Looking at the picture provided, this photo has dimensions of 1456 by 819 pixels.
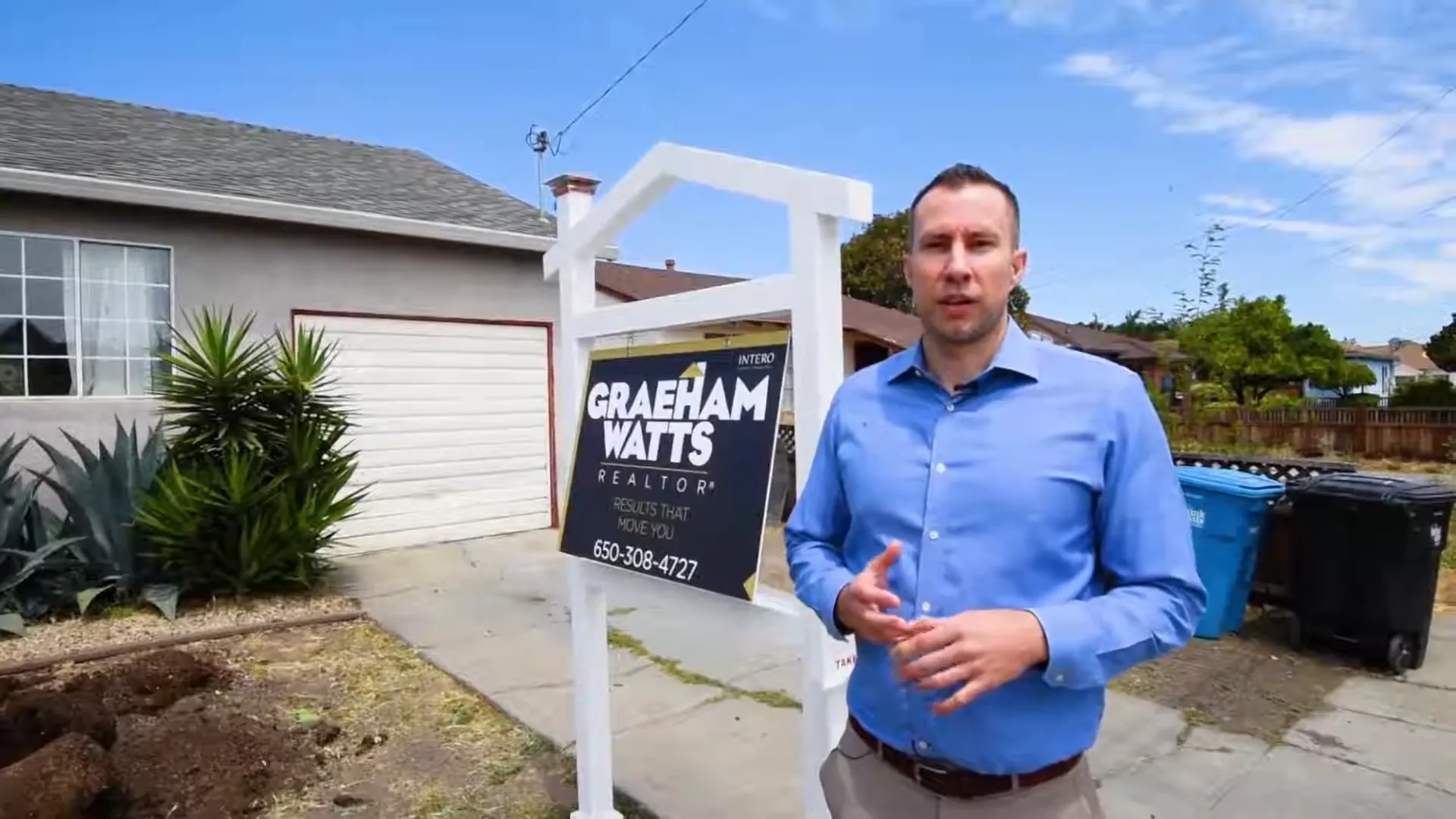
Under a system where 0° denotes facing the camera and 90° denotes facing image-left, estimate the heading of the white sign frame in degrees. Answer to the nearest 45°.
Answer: approximately 45°

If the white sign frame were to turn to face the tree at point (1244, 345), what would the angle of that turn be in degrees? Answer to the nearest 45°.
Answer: approximately 180°

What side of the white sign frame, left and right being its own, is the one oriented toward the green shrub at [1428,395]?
back

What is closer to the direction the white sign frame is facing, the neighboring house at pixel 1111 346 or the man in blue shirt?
the man in blue shirt

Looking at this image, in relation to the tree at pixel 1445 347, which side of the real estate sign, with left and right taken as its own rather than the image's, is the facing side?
back

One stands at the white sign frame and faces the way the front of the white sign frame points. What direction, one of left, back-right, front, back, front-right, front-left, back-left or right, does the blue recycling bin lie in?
back

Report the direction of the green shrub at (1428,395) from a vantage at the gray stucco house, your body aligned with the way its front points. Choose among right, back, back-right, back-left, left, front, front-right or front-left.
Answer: front-left

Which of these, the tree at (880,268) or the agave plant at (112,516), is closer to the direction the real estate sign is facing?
the agave plant

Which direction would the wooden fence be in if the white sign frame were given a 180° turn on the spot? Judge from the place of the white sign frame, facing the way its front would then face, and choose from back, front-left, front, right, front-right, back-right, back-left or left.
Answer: front

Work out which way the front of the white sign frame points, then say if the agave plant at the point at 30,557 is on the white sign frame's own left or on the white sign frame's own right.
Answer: on the white sign frame's own right

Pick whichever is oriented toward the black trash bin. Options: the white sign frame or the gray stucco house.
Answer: the gray stucco house

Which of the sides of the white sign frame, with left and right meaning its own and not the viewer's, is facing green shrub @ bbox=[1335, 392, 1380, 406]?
back

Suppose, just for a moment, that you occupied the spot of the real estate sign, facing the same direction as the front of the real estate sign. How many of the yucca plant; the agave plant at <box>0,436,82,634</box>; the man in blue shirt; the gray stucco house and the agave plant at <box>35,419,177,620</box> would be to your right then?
4

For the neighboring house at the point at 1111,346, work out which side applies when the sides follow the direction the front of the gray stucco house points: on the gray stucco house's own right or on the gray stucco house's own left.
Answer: on the gray stucco house's own left

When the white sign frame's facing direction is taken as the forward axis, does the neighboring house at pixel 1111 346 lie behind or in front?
behind

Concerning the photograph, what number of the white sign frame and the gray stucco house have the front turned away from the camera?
0
